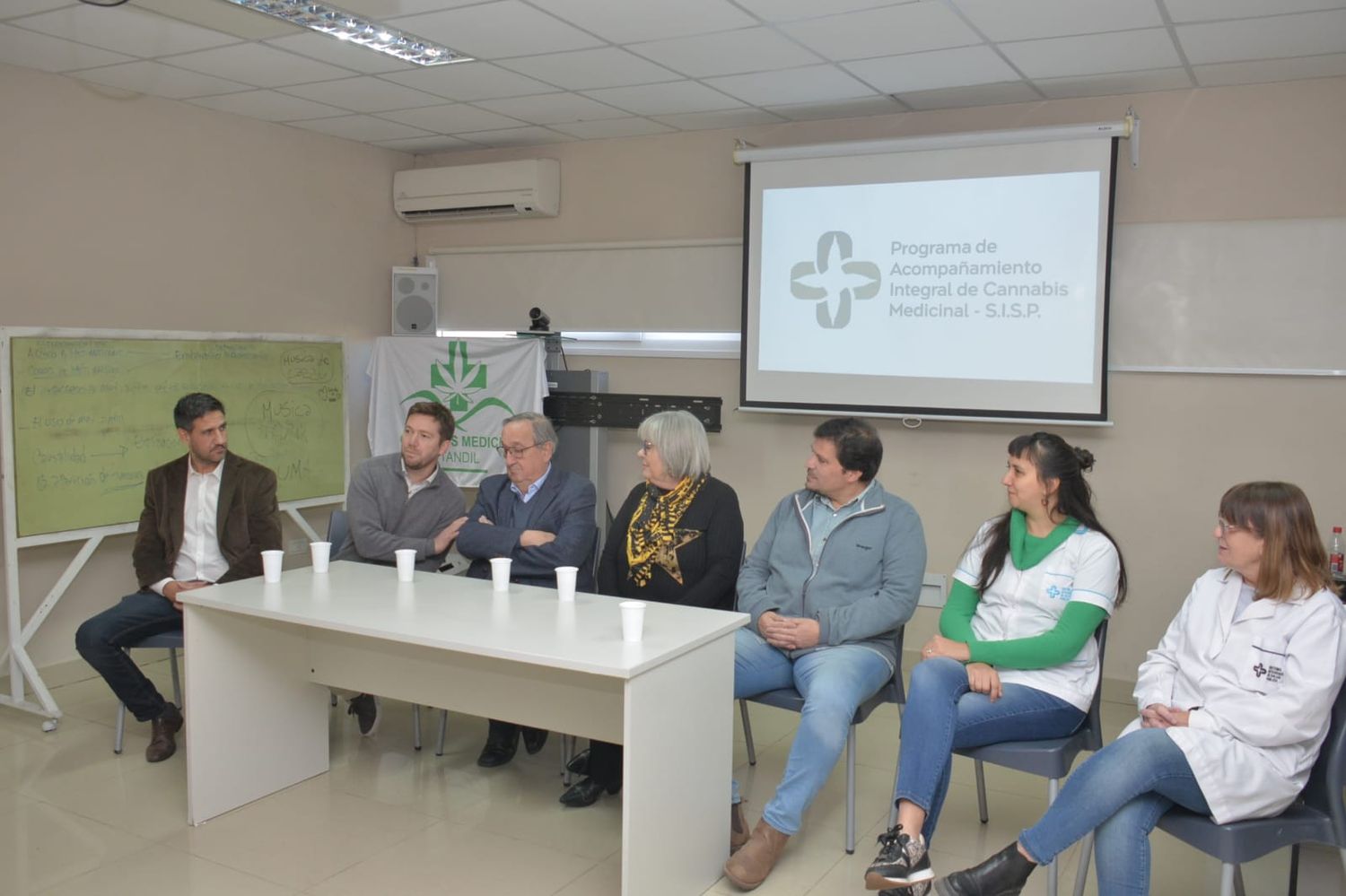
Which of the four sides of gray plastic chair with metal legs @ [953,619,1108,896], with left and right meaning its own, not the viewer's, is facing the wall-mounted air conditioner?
right

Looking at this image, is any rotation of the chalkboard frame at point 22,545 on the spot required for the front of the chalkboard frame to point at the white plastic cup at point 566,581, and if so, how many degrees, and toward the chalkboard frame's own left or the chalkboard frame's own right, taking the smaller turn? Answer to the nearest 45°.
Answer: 0° — it already faces it

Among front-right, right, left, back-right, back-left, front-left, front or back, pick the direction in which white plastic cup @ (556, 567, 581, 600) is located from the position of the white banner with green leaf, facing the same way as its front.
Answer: front

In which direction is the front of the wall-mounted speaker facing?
toward the camera

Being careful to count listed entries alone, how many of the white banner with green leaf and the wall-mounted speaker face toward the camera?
2

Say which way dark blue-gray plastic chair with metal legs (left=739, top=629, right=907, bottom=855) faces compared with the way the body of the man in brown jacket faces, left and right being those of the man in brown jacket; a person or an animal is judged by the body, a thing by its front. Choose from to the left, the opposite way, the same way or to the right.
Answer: to the right

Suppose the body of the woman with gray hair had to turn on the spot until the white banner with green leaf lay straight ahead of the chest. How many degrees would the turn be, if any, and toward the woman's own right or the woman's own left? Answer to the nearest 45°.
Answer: approximately 90° to the woman's own right

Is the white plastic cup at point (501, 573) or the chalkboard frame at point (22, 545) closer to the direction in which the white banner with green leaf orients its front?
the white plastic cup

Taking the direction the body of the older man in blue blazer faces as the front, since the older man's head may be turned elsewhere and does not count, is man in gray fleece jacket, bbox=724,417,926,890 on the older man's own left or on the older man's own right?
on the older man's own left

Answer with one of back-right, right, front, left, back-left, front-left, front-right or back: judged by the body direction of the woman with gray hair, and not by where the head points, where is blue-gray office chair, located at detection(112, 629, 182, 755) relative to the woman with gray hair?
front-right

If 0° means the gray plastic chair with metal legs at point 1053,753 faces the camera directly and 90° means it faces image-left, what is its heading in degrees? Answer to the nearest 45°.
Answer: approximately 45°

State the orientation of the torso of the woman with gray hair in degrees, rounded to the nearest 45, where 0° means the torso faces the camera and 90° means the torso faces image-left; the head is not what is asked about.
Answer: approximately 45°

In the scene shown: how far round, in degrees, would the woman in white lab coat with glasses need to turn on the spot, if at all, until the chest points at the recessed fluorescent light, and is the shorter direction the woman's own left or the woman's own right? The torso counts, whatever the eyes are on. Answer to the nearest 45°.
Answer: approximately 45° to the woman's own right

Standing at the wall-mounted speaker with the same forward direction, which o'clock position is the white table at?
The white table is roughly at 12 o'clock from the wall-mounted speaker.

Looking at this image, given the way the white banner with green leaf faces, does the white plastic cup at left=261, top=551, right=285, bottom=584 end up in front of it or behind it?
in front
